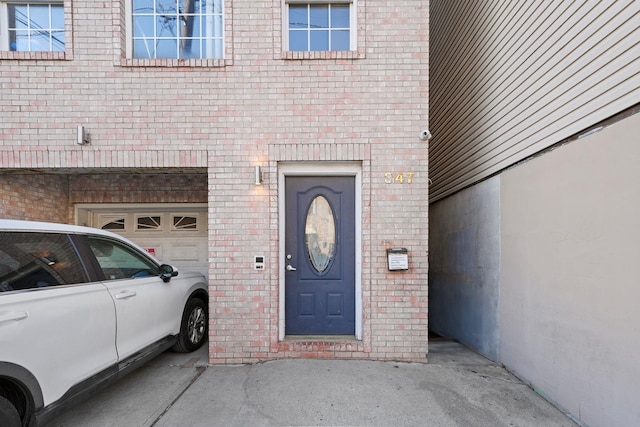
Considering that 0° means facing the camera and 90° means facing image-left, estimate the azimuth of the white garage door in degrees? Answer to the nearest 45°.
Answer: approximately 0°

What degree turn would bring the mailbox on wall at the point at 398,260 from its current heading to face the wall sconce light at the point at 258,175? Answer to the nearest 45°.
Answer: approximately 90° to its right

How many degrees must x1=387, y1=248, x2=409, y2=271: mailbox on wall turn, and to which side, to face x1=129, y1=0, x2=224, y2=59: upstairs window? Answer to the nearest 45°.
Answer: approximately 90° to its right

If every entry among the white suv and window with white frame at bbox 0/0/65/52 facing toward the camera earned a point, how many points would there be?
1

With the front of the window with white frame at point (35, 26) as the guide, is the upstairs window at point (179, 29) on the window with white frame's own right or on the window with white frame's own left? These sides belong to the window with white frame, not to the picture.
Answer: on the window with white frame's own left
